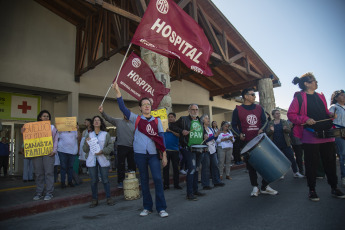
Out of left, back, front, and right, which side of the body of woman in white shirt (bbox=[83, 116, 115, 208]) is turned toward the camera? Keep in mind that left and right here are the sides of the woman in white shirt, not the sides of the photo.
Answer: front

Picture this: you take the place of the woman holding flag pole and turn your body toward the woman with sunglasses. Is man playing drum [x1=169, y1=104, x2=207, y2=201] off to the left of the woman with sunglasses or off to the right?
left

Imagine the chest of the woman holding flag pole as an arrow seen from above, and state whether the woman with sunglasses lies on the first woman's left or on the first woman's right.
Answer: on the first woman's left

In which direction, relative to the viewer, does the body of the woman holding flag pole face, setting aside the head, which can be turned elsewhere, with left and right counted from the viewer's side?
facing the viewer

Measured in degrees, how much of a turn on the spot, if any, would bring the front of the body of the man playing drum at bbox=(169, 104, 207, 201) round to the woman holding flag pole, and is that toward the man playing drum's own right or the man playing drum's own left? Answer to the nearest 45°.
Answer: approximately 90° to the man playing drum's own right

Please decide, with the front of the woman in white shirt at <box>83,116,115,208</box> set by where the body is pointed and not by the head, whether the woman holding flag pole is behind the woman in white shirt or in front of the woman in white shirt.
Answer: in front

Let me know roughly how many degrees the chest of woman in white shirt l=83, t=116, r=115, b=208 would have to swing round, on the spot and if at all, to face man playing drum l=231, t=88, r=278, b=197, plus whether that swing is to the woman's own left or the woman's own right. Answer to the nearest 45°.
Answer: approximately 90° to the woman's own left

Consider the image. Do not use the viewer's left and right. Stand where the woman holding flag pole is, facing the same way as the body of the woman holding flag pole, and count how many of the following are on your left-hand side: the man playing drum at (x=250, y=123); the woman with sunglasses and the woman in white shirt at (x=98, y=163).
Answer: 2

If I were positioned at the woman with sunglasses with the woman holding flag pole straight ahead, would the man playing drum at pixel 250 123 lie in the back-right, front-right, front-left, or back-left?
front-right

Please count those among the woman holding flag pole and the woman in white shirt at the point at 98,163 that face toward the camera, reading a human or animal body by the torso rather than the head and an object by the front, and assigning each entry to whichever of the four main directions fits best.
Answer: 2

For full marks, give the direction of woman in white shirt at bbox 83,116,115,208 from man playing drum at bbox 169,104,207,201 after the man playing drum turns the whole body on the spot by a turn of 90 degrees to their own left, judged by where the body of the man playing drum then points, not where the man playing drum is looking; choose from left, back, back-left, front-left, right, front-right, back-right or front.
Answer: back-left

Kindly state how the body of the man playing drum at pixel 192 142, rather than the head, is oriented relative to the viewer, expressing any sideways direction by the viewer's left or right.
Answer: facing the viewer and to the right of the viewer
